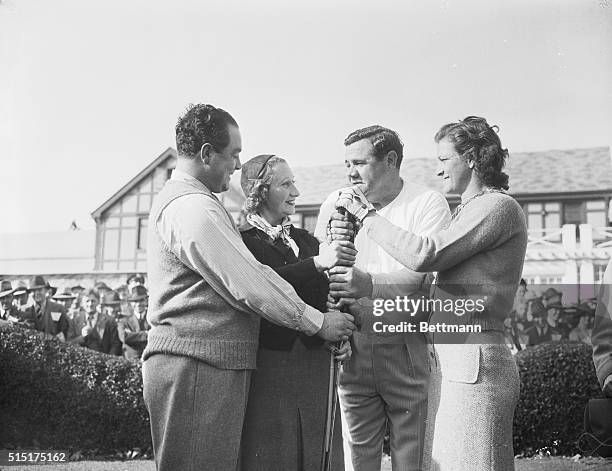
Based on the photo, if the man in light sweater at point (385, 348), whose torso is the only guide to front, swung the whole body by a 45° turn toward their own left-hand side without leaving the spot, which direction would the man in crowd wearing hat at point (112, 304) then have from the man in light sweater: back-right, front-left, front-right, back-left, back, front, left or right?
back-right

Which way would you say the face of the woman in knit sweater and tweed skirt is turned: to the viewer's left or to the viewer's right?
to the viewer's left

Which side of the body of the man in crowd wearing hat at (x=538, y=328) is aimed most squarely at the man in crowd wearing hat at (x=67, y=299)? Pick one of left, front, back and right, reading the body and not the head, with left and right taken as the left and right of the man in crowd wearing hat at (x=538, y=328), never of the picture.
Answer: right

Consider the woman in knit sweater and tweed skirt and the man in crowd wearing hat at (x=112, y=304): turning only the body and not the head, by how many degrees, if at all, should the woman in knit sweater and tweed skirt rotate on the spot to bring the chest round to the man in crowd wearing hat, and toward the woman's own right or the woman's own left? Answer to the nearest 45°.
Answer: approximately 45° to the woman's own right

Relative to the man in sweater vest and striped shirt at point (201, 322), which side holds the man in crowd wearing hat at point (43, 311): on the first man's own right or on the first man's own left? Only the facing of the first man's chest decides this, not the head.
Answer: on the first man's own left

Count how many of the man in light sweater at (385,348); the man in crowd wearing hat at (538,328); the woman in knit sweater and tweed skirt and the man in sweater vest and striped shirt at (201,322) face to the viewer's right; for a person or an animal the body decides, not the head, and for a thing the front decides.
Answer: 1

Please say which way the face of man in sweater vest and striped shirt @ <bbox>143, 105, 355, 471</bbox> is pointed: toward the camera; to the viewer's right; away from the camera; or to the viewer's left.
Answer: to the viewer's right

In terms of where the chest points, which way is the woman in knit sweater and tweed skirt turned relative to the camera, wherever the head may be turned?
to the viewer's left

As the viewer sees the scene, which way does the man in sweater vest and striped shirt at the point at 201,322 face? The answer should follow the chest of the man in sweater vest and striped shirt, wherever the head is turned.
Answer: to the viewer's right

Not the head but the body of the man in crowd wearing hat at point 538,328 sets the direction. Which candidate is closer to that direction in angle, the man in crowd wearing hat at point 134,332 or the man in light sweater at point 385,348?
the man in light sweater

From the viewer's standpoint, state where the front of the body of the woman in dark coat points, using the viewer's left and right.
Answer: facing the viewer and to the right of the viewer

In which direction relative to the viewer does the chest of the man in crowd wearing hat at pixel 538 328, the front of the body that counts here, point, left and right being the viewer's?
facing the viewer

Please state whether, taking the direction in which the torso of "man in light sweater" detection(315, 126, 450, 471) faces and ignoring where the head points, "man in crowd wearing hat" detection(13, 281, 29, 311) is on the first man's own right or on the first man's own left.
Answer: on the first man's own right

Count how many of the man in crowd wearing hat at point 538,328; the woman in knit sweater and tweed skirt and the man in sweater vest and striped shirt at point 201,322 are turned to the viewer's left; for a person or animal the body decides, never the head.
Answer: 1

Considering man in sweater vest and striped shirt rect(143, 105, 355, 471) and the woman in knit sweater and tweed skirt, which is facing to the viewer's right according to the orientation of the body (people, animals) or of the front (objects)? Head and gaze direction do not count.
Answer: the man in sweater vest and striped shirt

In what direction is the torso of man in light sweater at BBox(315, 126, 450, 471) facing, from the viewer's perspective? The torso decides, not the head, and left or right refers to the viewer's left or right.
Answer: facing the viewer and to the left of the viewer
